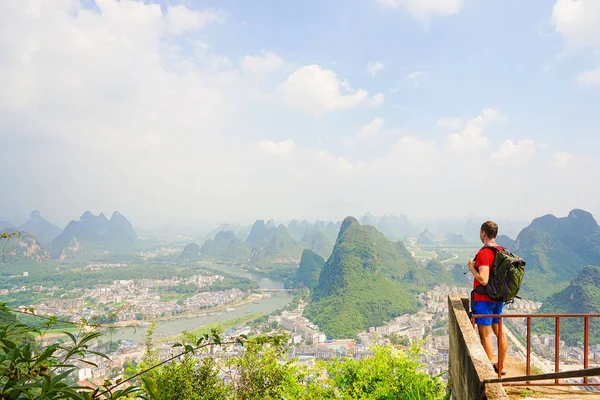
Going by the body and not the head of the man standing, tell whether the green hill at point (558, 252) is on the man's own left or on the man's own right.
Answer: on the man's own right

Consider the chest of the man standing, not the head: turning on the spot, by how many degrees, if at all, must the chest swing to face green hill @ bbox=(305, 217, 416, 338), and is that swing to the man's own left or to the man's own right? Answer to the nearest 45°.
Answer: approximately 45° to the man's own right

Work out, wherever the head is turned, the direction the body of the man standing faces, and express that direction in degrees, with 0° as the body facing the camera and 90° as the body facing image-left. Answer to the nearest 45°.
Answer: approximately 135°
